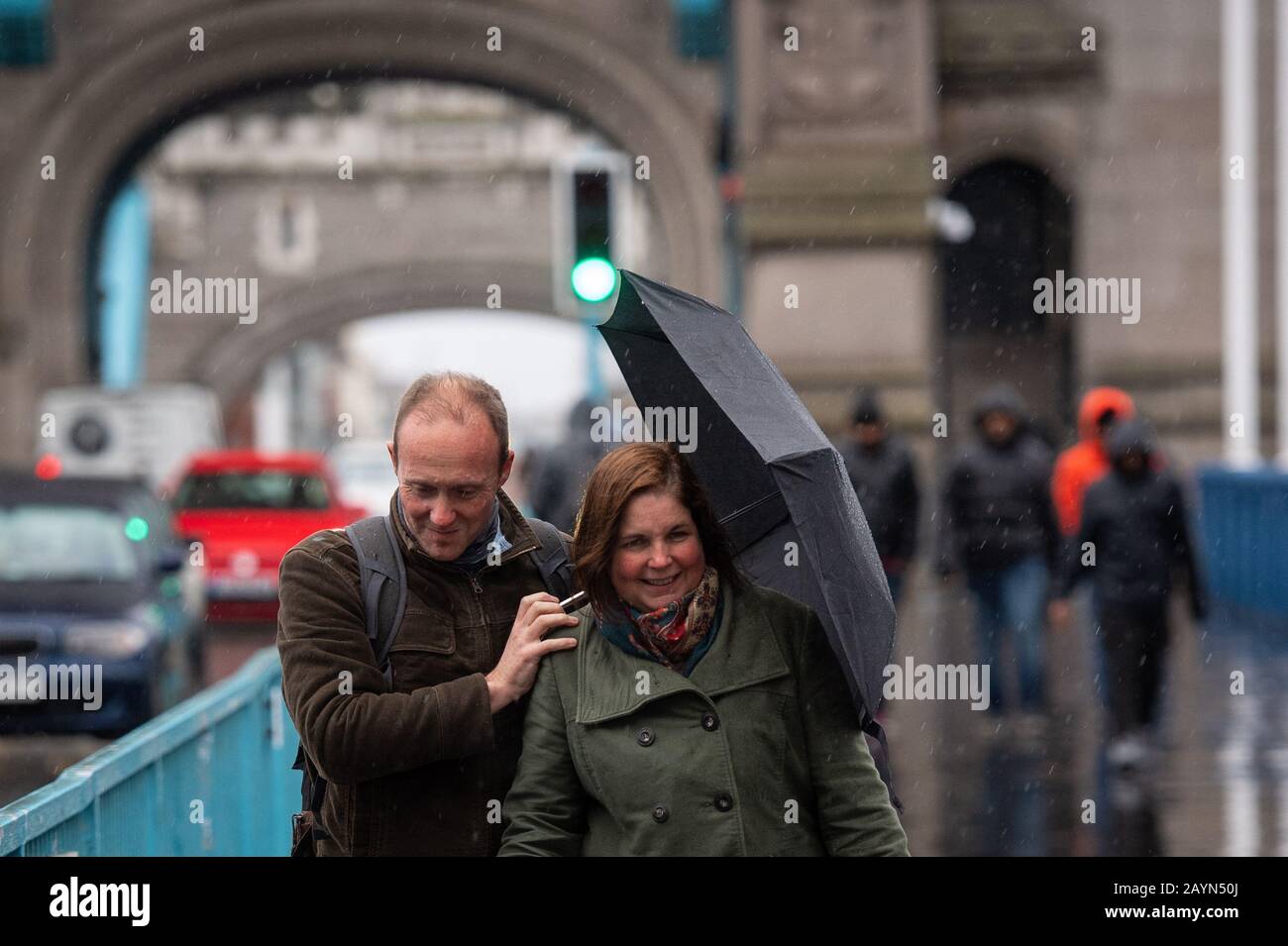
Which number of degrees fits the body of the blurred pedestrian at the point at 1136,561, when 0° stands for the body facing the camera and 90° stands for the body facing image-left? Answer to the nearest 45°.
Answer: approximately 0°

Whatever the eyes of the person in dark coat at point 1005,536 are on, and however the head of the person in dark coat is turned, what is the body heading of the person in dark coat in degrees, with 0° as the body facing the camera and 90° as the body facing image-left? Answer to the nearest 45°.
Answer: approximately 0°

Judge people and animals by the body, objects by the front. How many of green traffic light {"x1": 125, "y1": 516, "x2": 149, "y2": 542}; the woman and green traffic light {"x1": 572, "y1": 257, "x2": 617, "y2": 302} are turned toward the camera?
3

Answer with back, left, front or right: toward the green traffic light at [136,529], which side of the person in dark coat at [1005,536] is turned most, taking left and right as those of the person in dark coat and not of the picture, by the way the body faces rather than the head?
right

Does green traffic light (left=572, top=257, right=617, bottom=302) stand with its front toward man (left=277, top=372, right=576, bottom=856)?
yes

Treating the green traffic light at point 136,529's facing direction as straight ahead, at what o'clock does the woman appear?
The woman is roughly at 12 o'clock from the green traffic light.

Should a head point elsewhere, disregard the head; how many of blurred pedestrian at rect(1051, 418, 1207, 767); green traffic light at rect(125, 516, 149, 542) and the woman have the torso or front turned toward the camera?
3

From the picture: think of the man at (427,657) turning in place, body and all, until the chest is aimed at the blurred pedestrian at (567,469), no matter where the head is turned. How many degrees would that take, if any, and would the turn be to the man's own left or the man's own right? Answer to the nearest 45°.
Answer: approximately 135° to the man's own left
